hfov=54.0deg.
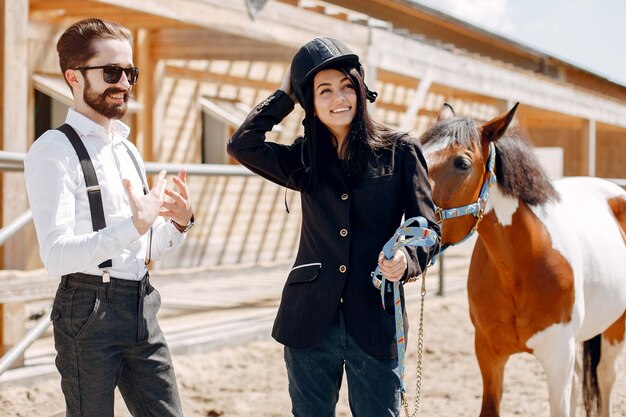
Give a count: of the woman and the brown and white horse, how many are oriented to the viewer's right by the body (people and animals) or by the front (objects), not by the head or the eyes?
0

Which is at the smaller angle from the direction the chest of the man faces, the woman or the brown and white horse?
the woman

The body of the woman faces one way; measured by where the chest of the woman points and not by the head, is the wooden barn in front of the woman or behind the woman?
behind

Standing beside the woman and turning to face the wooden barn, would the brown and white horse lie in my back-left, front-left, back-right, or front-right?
front-right

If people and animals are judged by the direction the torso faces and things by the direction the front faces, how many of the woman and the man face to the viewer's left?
0

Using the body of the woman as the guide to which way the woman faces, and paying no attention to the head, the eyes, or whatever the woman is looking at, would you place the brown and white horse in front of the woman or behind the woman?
behind

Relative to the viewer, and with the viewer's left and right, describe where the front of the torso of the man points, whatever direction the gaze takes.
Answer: facing the viewer and to the right of the viewer

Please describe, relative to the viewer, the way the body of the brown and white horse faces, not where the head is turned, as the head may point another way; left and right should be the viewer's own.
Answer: facing the viewer and to the left of the viewer

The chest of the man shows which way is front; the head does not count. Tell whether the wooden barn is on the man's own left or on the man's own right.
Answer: on the man's own left

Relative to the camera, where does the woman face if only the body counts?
toward the camera

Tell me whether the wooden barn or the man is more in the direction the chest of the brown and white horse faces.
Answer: the man

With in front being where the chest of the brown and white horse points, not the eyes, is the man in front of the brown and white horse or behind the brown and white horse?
in front

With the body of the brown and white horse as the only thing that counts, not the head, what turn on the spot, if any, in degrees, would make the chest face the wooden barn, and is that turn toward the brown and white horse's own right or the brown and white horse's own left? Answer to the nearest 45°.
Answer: approximately 90° to the brown and white horse's own right

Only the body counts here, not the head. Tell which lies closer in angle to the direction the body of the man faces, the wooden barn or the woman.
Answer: the woman

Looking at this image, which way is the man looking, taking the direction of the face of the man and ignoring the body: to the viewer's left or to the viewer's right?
to the viewer's right
